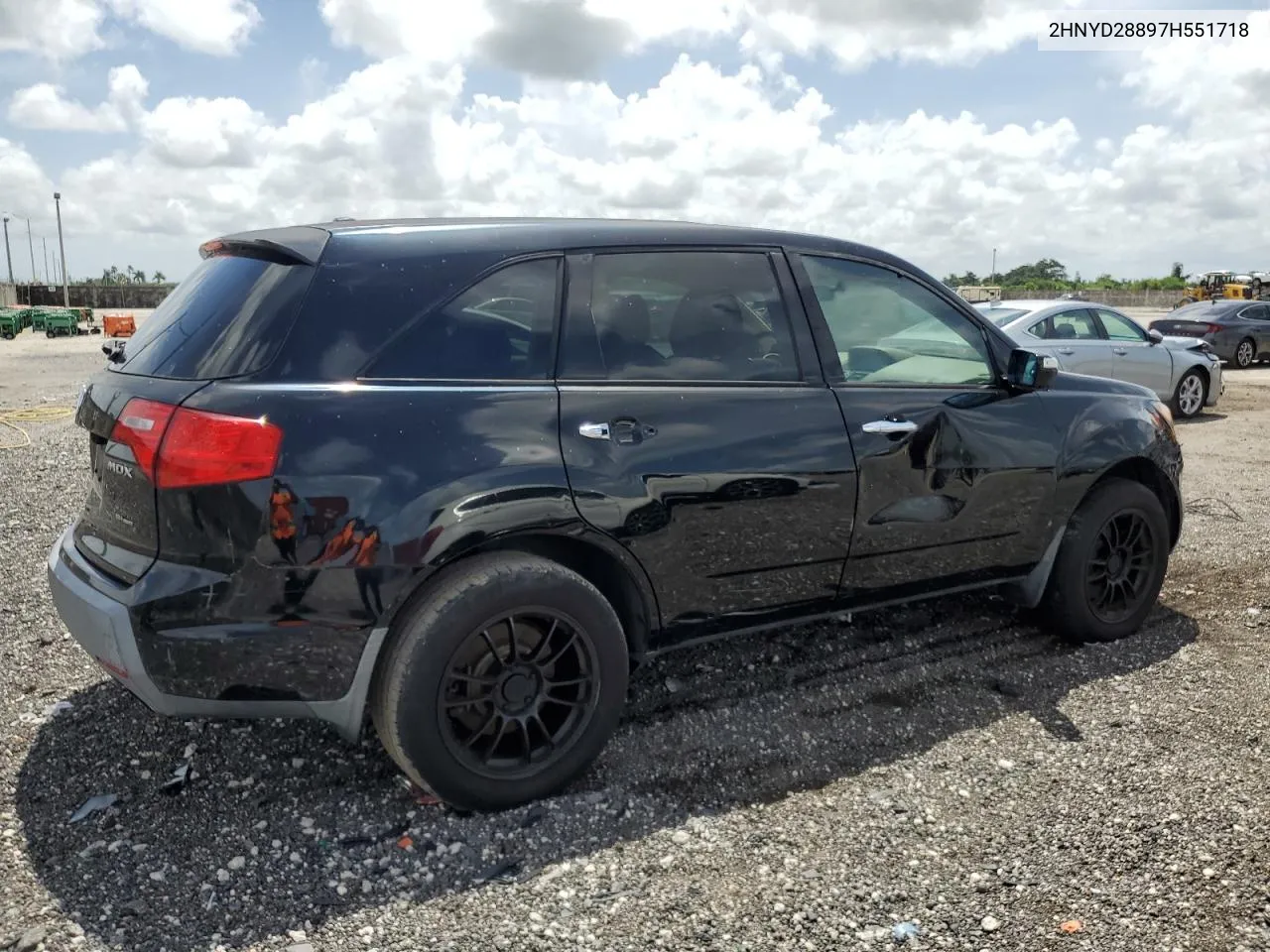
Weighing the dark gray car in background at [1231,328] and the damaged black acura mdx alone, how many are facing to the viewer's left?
0

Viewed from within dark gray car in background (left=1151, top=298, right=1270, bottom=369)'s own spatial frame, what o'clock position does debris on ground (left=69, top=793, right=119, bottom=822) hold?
The debris on ground is roughly at 5 o'clock from the dark gray car in background.

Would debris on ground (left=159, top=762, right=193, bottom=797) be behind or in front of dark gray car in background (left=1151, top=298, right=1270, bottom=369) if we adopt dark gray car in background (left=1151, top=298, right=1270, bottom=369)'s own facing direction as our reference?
behind

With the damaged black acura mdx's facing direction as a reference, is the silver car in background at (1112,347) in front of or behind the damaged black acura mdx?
in front

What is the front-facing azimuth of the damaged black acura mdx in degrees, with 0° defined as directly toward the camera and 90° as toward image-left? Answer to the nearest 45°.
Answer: approximately 225°

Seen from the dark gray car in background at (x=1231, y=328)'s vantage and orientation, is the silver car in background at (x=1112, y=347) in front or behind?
behind

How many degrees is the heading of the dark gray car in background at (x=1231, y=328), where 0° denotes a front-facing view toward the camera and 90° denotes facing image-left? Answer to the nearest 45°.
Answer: approximately 225°

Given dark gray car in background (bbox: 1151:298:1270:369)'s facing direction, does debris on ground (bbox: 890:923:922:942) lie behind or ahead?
behind

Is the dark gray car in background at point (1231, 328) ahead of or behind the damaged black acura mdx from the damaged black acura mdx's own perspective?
ahead
